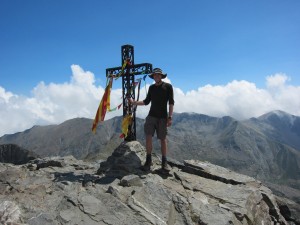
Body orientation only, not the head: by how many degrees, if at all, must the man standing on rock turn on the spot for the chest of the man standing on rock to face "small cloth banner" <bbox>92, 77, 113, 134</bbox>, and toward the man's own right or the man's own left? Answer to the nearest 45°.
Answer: approximately 135° to the man's own right

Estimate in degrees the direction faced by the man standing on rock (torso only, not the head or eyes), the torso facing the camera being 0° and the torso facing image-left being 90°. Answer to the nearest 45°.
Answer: approximately 0°
